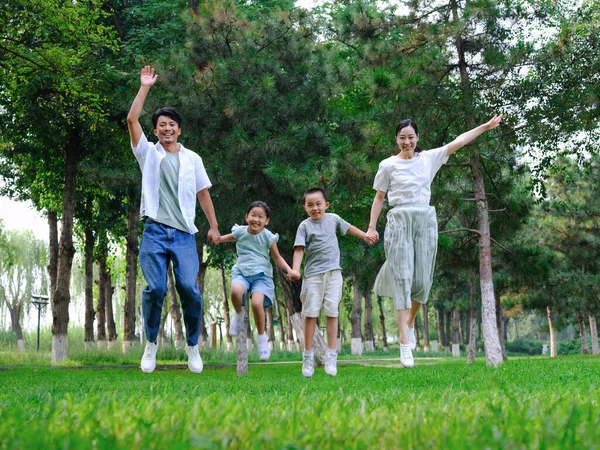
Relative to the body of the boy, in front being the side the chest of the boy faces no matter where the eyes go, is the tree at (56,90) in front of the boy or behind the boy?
behind

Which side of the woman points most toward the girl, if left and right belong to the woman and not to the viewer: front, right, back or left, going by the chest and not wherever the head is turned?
right

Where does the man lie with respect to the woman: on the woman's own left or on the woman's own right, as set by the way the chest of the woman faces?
on the woman's own right

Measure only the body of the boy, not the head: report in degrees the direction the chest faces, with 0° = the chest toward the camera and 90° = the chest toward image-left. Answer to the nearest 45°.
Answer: approximately 0°

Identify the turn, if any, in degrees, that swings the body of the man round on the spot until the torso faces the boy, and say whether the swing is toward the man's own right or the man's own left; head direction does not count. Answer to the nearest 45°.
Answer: approximately 135° to the man's own left

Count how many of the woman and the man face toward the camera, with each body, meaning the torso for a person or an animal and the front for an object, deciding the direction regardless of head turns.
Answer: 2

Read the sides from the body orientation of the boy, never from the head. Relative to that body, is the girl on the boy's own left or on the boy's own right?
on the boy's own right
